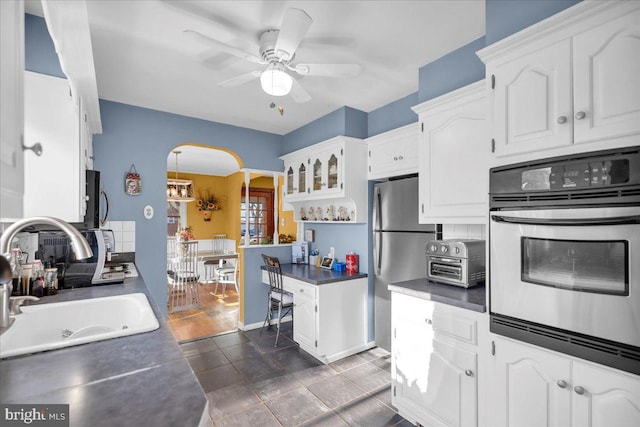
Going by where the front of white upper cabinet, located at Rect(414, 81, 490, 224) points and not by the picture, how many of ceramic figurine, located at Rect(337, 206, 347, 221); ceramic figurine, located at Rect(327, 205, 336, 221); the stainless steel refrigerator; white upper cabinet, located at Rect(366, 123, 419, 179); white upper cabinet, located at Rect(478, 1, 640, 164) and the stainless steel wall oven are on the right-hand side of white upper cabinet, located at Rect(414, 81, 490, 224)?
4

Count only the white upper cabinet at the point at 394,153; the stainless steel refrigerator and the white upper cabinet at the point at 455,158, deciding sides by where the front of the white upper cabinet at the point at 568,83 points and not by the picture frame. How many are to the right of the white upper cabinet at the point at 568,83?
3

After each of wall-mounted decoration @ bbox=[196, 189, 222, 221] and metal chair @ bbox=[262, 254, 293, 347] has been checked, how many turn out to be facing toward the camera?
1

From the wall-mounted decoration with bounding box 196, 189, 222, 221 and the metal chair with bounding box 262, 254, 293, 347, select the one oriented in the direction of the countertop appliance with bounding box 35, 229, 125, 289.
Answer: the wall-mounted decoration

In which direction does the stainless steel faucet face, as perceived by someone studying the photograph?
facing to the right of the viewer

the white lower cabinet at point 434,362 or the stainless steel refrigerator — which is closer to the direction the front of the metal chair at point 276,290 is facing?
the stainless steel refrigerator
